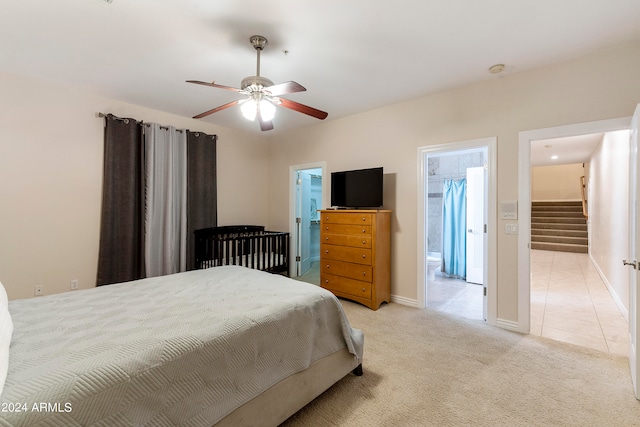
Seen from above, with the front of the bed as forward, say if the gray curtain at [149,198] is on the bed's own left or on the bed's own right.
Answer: on the bed's own left

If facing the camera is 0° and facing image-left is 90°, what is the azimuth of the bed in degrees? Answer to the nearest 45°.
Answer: approximately 225°

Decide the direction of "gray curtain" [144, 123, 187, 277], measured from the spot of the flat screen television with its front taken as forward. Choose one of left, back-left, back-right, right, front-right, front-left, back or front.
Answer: front-right

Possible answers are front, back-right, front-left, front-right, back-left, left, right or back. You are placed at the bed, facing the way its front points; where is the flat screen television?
front

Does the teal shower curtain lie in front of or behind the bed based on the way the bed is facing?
in front

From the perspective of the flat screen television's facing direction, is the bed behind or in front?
in front

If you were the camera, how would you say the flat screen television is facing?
facing the viewer and to the left of the viewer
